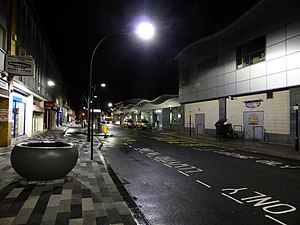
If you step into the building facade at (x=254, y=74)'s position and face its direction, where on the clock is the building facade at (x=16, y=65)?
the building facade at (x=16, y=65) is roughly at 12 o'clock from the building facade at (x=254, y=74).

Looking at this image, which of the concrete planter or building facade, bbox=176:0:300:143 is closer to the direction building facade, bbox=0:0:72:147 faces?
the building facade

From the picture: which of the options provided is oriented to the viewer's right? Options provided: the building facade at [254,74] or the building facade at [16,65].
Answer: the building facade at [16,65]

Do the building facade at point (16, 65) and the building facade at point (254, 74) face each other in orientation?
yes

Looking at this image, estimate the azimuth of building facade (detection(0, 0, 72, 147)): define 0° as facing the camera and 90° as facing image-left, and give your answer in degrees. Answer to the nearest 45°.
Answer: approximately 270°

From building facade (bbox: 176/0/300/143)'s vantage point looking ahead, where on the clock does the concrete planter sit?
The concrete planter is roughly at 11 o'clock from the building facade.

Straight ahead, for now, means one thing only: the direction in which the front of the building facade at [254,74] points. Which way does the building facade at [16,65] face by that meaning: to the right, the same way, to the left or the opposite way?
the opposite way

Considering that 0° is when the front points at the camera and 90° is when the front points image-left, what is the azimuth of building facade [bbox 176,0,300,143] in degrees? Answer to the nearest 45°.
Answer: approximately 45°

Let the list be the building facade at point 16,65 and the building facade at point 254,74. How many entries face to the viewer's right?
1

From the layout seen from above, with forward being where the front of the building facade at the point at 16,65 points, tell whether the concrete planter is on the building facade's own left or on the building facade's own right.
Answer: on the building facade's own right
